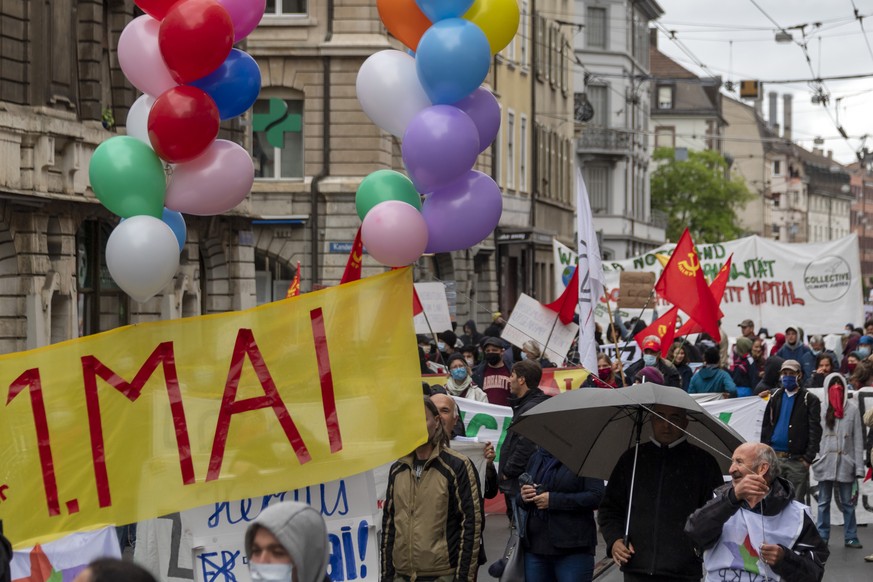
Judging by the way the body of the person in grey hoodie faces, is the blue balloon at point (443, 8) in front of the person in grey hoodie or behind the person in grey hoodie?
behind

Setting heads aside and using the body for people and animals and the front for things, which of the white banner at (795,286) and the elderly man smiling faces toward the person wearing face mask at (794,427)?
the white banner

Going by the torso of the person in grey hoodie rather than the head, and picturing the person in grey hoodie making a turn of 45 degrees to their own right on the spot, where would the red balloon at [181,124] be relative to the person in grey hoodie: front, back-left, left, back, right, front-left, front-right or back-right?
right
